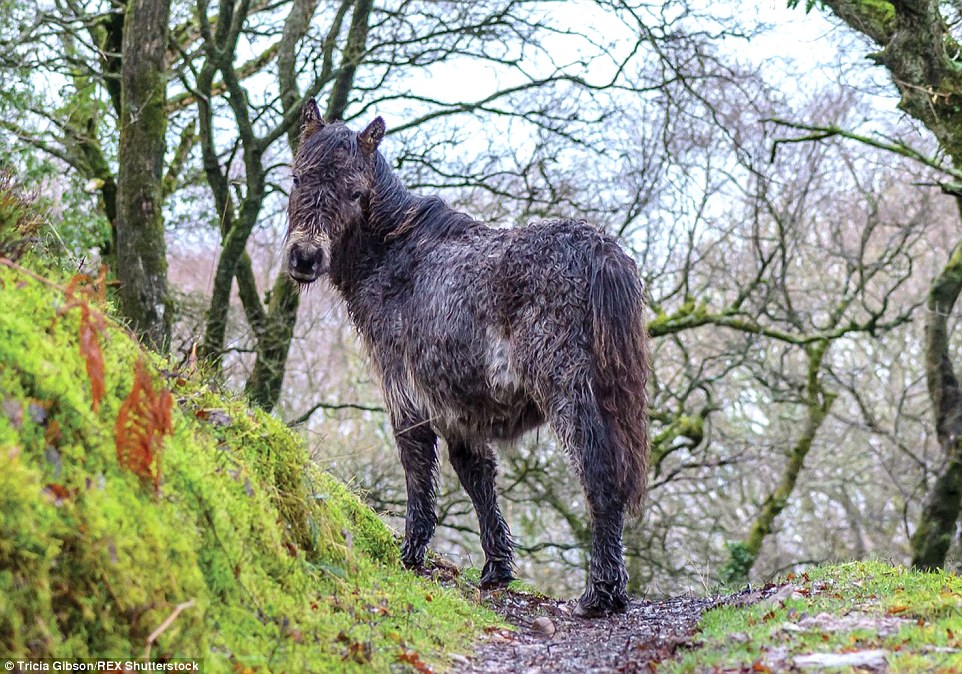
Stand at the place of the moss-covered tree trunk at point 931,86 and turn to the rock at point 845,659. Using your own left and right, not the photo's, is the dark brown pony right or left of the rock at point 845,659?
right

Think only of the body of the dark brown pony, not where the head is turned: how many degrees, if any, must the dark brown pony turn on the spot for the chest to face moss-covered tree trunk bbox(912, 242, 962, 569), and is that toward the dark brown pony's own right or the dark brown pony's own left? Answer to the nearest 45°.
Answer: approximately 90° to the dark brown pony's own right

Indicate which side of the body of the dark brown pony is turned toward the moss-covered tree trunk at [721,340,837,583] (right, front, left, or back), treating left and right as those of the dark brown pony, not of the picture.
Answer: right

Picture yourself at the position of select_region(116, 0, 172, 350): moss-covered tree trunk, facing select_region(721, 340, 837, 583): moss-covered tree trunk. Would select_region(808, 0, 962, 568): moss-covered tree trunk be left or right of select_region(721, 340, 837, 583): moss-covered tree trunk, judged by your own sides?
right

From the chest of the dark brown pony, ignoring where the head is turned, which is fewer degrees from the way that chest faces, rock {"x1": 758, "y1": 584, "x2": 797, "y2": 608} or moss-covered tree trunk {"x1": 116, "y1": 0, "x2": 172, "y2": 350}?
the moss-covered tree trunk

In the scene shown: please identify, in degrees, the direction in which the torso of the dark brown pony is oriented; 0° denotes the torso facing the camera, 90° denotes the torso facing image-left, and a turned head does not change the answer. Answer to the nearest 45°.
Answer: approximately 135°

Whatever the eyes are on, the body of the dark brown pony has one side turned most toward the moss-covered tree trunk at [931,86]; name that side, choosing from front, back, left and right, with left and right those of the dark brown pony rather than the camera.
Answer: right

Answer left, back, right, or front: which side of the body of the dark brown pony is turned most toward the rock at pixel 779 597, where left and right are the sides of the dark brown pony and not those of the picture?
back

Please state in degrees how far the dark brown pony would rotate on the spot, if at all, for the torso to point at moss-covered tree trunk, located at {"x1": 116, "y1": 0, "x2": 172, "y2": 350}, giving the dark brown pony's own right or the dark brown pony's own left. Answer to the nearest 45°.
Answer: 0° — it already faces it

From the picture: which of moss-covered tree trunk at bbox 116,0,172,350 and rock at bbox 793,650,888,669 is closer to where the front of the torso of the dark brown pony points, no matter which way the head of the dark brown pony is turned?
the moss-covered tree trunk

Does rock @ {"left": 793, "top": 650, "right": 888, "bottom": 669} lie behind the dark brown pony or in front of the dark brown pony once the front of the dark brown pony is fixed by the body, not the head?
behind
